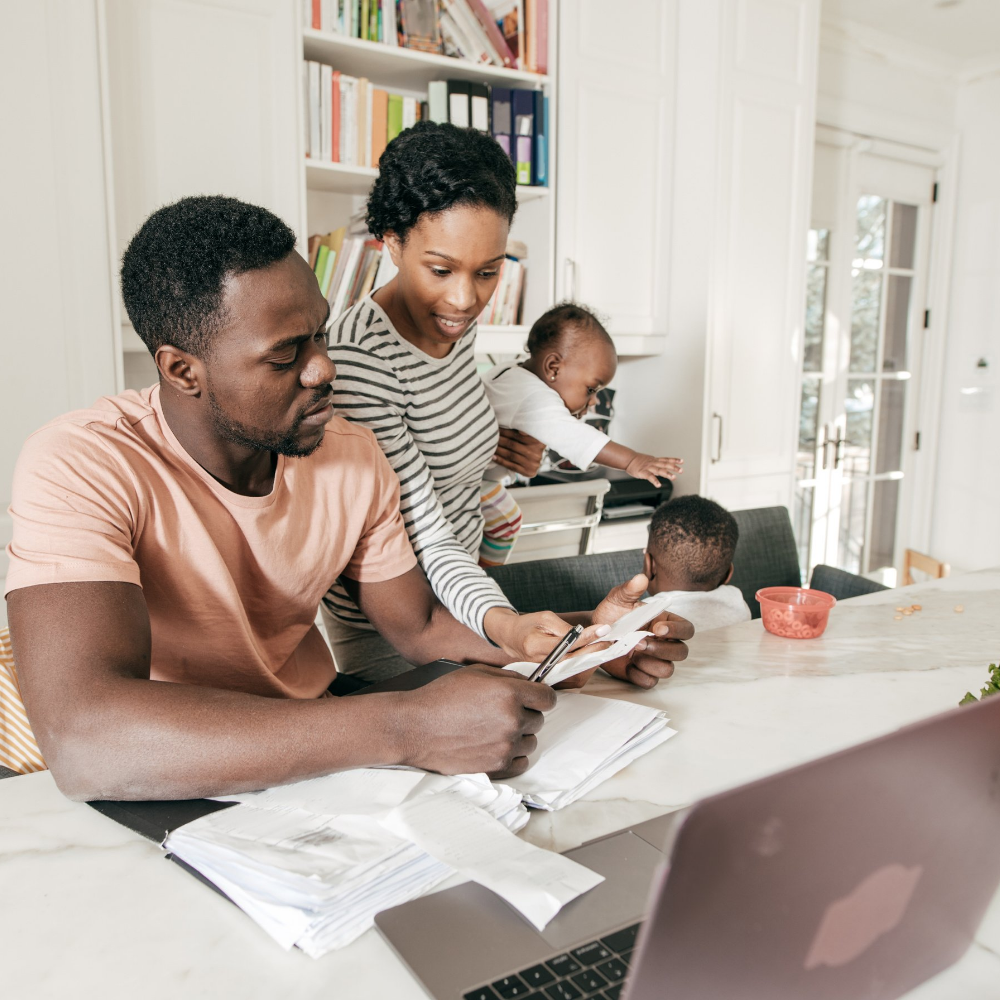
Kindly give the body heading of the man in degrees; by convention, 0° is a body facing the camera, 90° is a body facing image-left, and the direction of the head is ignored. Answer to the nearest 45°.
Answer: approximately 315°

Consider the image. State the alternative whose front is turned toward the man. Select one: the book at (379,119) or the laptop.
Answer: the laptop

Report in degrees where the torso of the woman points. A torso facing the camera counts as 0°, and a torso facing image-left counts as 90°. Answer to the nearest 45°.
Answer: approximately 315°

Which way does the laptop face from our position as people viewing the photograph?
facing away from the viewer and to the left of the viewer

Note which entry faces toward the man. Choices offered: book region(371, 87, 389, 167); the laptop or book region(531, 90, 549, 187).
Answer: the laptop

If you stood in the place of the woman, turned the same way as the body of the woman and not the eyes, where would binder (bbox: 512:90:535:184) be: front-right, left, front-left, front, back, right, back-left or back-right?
back-left

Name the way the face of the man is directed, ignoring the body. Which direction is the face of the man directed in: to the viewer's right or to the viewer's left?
to the viewer's right

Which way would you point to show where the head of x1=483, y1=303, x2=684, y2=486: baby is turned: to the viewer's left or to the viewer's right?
to the viewer's right

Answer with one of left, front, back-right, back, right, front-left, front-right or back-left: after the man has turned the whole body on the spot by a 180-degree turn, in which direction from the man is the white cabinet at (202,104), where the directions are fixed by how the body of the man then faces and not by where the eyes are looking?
front-right

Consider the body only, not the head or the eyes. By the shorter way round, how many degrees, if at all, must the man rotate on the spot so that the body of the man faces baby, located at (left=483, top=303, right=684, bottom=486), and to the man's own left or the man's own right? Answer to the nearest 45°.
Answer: approximately 90° to the man's own left
